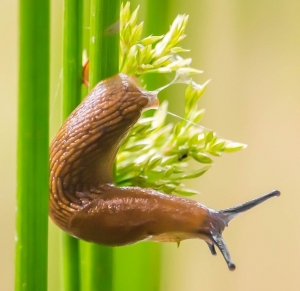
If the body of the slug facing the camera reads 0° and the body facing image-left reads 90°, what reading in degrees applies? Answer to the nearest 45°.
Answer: approximately 270°
